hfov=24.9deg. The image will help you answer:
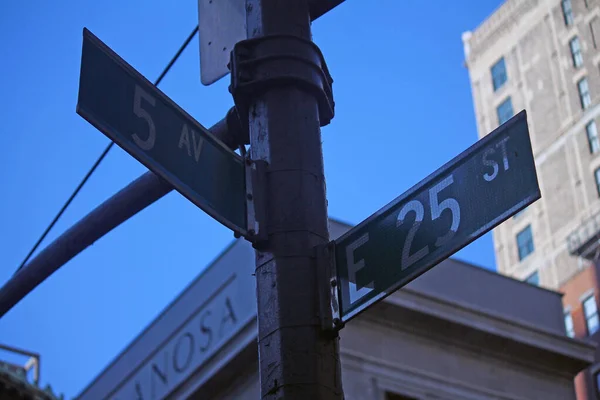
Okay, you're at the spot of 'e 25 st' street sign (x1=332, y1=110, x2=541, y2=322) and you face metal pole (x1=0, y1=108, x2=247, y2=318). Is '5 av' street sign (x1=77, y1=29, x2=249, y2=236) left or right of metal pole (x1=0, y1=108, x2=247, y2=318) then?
left

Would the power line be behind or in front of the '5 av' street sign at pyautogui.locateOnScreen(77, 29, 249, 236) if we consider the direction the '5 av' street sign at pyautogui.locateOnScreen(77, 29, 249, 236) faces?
behind

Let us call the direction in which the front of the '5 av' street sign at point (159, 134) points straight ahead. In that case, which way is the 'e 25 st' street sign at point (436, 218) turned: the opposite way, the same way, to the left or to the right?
to the right

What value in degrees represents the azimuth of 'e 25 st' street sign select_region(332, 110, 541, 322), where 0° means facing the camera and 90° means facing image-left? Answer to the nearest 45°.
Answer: approximately 45°

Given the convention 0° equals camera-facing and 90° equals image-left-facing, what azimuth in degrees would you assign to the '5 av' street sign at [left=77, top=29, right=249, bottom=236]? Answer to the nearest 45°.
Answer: approximately 315°

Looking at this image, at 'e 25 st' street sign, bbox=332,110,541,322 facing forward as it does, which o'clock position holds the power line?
The power line is roughly at 3 o'clock from the 'e 25 st' street sign.
